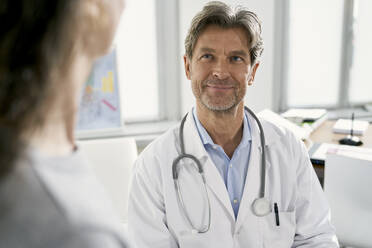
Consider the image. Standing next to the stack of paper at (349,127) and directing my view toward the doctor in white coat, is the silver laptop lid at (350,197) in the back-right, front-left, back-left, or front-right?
front-left

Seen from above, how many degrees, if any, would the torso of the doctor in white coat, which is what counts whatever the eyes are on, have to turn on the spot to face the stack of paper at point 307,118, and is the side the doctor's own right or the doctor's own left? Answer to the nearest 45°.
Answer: approximately 135° to the doctor's own left

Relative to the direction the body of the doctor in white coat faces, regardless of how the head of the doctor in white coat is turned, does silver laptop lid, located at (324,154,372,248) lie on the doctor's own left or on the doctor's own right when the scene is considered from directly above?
on the doctor's own left

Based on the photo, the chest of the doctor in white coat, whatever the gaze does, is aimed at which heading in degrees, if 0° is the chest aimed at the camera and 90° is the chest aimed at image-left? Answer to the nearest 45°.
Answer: approximately 0°

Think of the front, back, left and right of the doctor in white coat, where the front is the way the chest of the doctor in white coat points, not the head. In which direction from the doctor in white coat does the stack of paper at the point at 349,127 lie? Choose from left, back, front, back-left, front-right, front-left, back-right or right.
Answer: back-left

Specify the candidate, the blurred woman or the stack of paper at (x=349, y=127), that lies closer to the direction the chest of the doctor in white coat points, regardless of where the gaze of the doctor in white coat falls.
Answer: the blurred woman

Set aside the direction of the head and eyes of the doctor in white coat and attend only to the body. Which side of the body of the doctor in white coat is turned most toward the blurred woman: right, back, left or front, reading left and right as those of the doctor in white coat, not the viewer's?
front

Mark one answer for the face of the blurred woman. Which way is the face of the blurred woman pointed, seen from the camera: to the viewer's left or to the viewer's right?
to the viewer's right

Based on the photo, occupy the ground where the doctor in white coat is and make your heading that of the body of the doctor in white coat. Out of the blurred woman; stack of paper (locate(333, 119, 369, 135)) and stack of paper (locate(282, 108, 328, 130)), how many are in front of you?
1

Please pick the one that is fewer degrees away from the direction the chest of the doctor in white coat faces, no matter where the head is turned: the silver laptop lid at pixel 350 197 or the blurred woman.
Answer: the blurred woman
